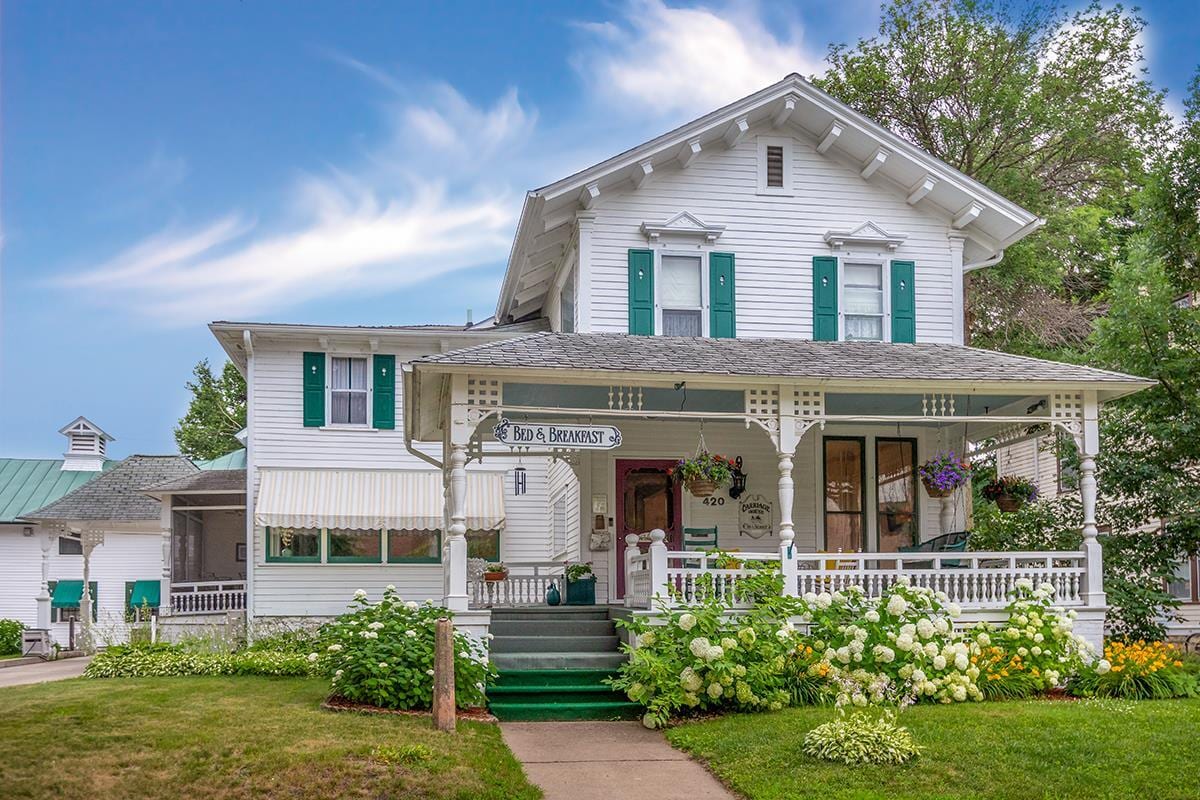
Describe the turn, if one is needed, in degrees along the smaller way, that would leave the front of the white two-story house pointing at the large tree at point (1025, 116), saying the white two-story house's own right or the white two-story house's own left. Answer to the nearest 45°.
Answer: approximately 135° to the white two-story house's own left

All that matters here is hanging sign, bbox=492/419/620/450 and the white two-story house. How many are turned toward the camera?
2

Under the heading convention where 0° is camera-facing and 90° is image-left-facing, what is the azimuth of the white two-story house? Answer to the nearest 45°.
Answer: approximately 0°

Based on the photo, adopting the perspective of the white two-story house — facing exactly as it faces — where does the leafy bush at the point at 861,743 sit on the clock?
The leafy bush is roughly at 12 o'clock from the white two-story house.

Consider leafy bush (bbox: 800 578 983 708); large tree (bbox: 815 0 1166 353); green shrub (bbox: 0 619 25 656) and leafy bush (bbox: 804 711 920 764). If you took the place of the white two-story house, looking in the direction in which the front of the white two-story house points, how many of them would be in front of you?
2

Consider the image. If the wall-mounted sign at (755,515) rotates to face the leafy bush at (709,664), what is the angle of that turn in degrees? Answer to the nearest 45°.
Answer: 0° — it already faces it

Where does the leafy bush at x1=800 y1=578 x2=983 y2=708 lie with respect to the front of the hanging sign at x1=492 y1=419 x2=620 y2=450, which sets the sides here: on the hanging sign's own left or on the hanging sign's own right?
on the hanging sign's own left

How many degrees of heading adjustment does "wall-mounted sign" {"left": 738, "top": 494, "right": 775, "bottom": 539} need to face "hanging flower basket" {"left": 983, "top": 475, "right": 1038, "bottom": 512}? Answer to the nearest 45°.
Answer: approximately 45° to its left
